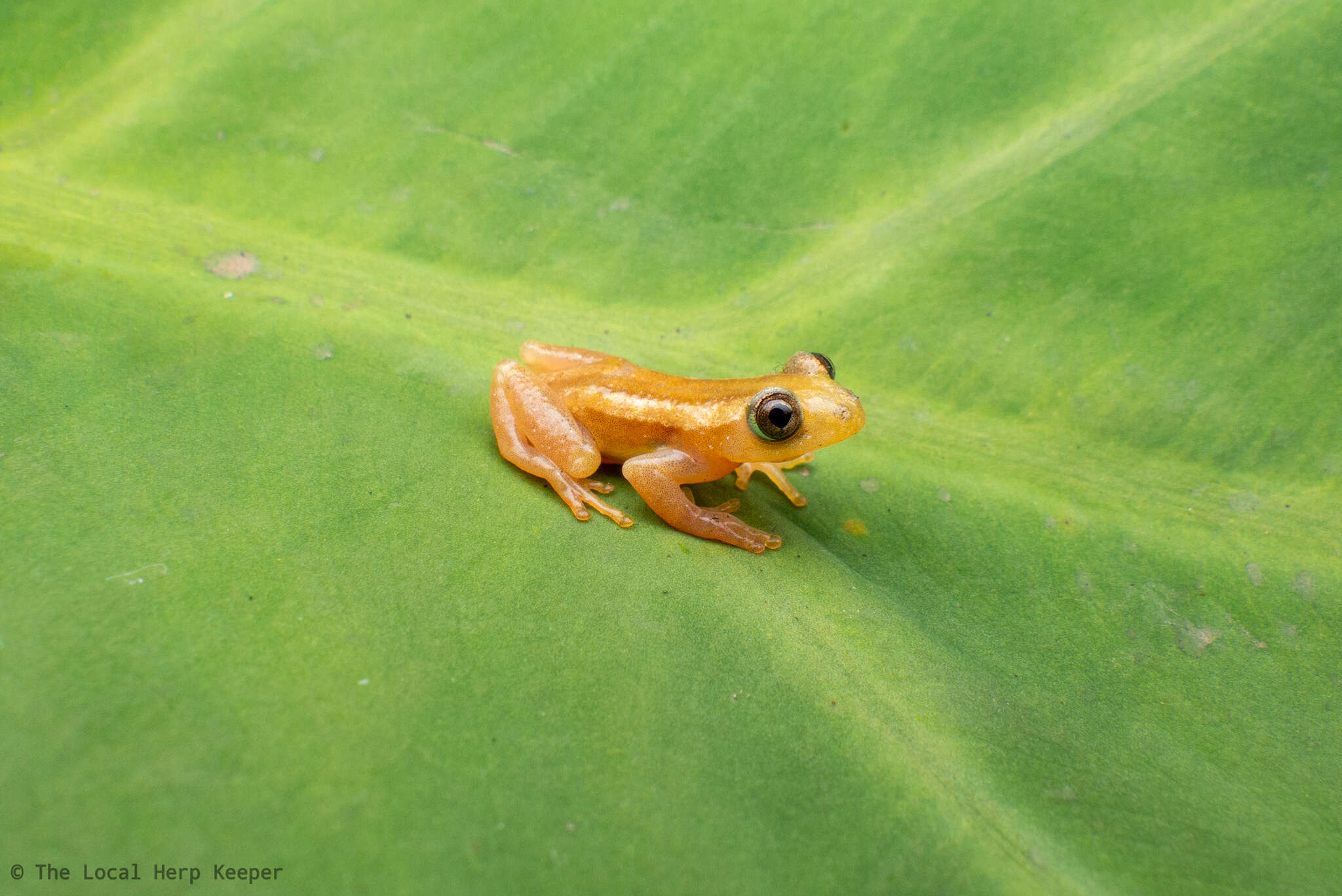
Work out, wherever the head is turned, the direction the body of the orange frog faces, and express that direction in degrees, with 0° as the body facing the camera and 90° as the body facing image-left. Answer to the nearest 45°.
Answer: approximately 270°
